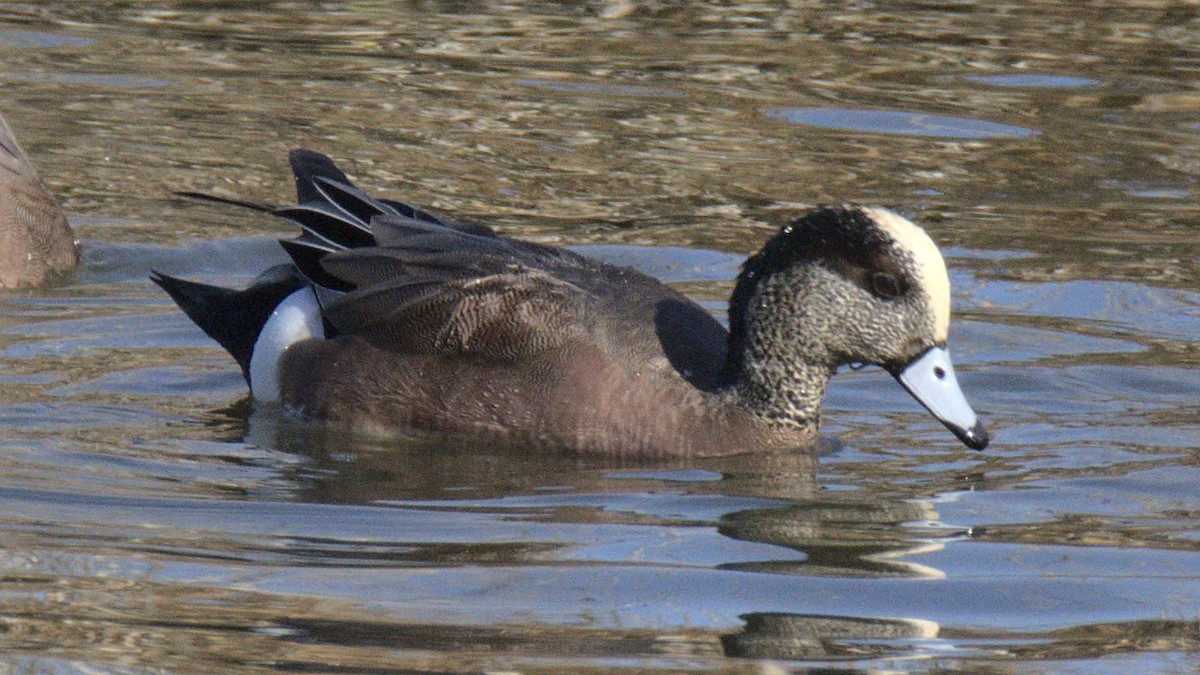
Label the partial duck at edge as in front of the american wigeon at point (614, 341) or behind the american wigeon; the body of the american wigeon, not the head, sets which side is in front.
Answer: behind

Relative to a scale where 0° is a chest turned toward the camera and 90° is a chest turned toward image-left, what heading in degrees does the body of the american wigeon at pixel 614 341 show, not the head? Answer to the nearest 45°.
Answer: approximately 270°
